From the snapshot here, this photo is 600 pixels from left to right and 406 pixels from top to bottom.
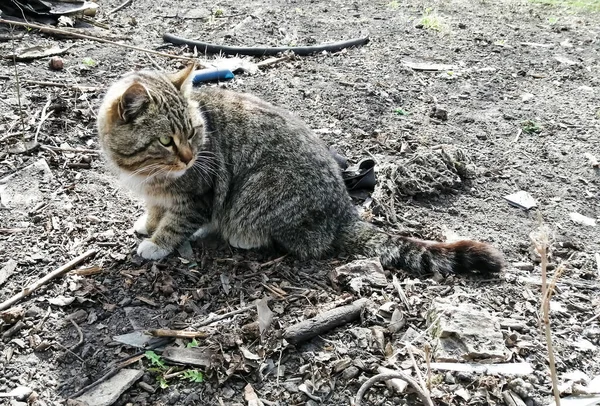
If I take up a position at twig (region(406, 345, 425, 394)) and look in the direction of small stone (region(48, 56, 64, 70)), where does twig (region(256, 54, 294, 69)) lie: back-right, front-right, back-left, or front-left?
front-right

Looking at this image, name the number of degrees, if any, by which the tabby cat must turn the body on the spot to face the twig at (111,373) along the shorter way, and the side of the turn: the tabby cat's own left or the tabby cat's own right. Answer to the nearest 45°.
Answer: approximately 90° to the tabby cat's own left

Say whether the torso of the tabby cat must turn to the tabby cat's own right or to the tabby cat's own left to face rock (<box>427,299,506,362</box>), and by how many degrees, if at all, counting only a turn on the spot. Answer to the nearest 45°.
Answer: approximately 135° to the tabby cat's own left

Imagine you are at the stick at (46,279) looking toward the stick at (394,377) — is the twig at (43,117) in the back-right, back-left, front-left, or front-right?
back-left

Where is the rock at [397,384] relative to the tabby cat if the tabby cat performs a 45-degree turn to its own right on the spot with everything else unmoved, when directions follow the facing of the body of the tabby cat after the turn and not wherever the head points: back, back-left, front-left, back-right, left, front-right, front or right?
back

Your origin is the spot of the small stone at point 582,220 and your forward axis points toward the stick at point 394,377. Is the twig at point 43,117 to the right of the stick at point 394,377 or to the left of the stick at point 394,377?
right

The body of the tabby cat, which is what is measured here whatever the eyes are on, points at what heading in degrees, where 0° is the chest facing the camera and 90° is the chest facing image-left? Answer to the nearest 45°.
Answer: approximately 90°

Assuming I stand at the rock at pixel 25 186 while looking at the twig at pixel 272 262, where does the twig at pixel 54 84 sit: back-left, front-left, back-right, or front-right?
back-left

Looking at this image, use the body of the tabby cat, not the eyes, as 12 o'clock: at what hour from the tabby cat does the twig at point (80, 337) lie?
The twig is roughly at 10 o'clock from the tabby cat.

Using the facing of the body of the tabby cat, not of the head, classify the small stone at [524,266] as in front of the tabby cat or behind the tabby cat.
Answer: behind

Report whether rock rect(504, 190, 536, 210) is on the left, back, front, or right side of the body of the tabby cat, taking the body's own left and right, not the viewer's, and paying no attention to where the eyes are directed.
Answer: back

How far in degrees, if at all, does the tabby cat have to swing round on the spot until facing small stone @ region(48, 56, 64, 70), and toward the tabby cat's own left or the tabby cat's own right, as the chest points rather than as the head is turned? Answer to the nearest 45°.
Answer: approximately 45° to the tabby cat's own right

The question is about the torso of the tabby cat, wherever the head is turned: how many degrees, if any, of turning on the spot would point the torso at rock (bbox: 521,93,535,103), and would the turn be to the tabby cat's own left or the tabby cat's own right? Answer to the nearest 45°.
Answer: approximately 135° to the tabby cat's own right

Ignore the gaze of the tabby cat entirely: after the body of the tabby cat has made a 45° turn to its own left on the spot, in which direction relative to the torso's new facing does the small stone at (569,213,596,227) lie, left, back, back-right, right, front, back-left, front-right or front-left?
back-left

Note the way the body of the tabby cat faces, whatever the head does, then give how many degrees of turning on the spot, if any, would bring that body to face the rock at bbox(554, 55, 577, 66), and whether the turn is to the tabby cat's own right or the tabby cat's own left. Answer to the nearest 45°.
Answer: approximately 135° to the tabby cat's own right

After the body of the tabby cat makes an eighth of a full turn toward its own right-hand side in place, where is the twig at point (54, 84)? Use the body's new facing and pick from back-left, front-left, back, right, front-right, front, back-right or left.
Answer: front

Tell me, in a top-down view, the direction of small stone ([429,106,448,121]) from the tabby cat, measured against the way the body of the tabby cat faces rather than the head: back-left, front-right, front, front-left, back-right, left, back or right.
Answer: back-right
